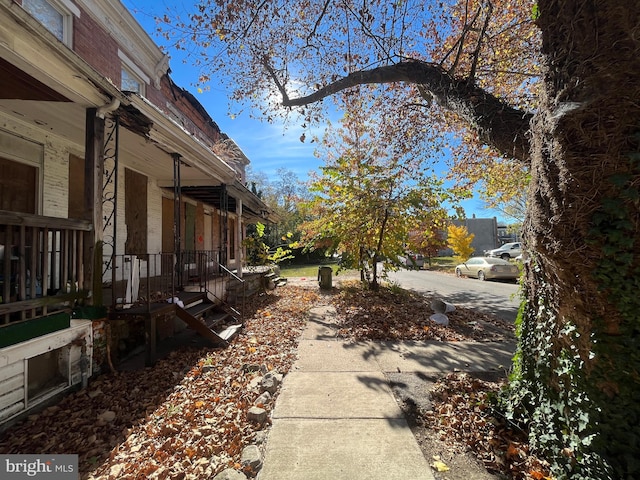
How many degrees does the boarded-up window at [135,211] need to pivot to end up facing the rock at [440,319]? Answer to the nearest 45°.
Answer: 0° — it already faces it

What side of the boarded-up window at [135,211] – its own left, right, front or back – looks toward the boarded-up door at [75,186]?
right

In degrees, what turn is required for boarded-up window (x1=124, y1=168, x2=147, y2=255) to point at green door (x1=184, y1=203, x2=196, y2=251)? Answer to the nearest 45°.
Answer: approximately 90° to its left

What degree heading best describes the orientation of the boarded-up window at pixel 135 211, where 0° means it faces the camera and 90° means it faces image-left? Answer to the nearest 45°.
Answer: approximately 315°

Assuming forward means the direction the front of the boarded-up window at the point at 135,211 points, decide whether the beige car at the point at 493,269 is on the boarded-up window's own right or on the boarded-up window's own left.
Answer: on the boarded-up window's own left

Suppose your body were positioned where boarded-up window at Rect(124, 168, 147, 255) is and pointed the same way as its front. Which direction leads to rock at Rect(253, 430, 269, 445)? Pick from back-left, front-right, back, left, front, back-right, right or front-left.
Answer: front-right

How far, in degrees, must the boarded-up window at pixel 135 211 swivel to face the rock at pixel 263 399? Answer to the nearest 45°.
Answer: approximately 45° to its right

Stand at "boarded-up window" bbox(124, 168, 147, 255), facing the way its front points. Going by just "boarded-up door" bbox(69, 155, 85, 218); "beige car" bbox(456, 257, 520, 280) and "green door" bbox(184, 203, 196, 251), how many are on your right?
1

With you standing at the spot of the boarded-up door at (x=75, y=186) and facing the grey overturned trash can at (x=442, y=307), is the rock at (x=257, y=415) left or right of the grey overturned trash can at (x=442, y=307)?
right

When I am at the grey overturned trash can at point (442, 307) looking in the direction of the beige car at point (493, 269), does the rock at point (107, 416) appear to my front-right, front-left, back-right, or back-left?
back-left
